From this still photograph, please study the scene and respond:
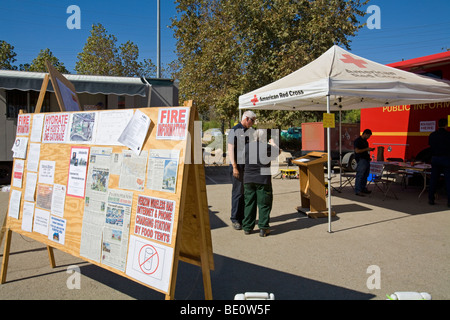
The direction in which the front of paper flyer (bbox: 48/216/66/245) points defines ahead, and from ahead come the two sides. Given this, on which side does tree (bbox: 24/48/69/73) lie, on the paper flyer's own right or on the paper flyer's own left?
on the paper flyer's own right

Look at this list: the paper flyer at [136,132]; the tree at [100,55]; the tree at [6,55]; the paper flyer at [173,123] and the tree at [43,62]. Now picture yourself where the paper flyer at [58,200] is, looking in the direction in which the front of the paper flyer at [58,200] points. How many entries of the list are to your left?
2

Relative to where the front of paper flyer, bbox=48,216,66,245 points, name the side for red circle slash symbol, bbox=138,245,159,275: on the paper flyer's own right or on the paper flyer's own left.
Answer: on the paper flyer's own left

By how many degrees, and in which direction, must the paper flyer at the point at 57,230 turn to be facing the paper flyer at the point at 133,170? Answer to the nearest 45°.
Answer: approximately 90° to its left

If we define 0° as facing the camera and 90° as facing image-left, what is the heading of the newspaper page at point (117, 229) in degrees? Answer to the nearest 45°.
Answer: approximately 45°

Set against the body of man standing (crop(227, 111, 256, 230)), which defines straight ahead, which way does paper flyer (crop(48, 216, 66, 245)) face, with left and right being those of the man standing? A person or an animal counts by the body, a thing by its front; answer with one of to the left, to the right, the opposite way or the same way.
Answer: to the right

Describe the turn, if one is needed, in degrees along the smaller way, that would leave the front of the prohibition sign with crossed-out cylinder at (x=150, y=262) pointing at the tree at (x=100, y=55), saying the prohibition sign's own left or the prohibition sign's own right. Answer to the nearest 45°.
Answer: approximately 135° to the prohibition sign's own right

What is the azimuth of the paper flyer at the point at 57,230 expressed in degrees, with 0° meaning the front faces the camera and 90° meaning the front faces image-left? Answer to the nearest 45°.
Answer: approximately 45°
